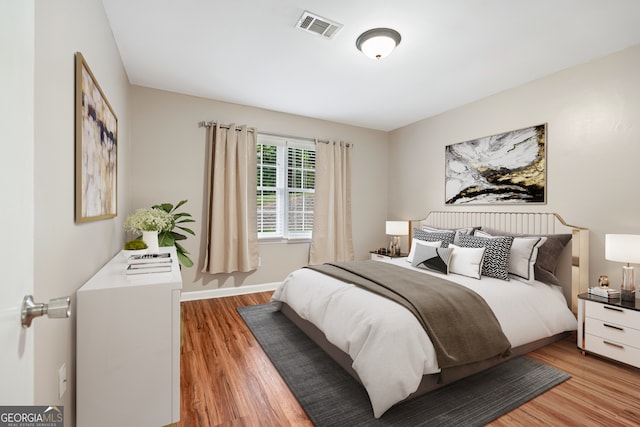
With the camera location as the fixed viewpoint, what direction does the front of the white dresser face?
facing to the right of the viewer

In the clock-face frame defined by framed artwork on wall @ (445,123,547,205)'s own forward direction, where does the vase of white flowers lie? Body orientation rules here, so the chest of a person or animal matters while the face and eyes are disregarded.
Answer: The vase of white flowers is roughly at 12 o'clock from the framed artwork on wall.

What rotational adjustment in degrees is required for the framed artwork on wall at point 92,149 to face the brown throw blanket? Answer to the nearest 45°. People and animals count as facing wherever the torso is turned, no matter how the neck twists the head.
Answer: approximately 45° to its right

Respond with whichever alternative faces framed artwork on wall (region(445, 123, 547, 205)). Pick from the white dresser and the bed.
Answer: the white dresser

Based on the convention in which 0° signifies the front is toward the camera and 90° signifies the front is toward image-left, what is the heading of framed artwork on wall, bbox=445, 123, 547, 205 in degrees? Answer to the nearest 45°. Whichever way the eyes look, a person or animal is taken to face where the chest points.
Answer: approximately 45°

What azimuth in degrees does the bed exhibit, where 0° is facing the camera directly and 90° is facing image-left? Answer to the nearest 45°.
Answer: approximately 45°

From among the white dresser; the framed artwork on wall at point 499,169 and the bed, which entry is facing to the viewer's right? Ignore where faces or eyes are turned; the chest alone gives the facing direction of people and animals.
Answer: the white dresser

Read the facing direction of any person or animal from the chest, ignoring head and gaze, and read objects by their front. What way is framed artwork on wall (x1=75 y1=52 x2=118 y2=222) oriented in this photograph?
to the viewer's right
